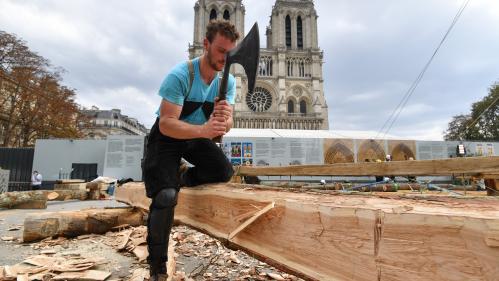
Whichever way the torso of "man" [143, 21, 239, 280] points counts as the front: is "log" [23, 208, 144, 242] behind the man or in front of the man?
behind

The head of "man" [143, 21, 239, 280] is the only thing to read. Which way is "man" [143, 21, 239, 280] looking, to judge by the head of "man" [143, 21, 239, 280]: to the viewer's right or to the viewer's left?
to the viewer's right

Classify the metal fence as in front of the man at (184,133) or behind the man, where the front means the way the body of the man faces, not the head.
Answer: behind

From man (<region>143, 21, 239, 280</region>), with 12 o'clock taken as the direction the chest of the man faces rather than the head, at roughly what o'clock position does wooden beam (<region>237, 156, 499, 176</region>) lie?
The wooden beam is roughly at 10 o'clock from the man.

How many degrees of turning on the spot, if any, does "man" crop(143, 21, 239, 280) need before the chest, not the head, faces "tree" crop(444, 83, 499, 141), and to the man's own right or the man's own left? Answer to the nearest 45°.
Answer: approximately 90° to the man's own left

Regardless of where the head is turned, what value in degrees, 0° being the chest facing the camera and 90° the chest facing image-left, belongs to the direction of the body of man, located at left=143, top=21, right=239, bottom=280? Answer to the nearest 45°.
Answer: approximately 315°

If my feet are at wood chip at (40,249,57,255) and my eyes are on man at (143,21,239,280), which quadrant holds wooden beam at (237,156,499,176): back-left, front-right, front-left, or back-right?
front-left

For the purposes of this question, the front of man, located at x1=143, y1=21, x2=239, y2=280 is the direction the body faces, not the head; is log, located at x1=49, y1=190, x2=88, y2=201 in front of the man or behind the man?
behind
